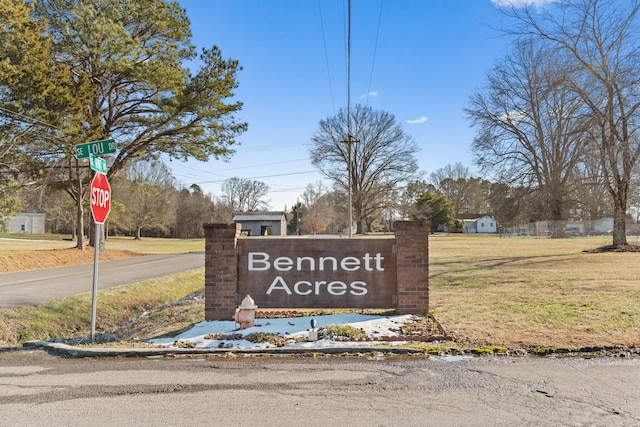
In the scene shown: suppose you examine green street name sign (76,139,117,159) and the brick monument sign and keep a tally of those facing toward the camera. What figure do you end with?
2

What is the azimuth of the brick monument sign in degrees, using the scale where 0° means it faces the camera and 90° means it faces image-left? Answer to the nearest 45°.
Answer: approximately 0°

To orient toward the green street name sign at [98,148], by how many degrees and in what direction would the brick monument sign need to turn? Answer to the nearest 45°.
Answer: approximately 90° to its right
